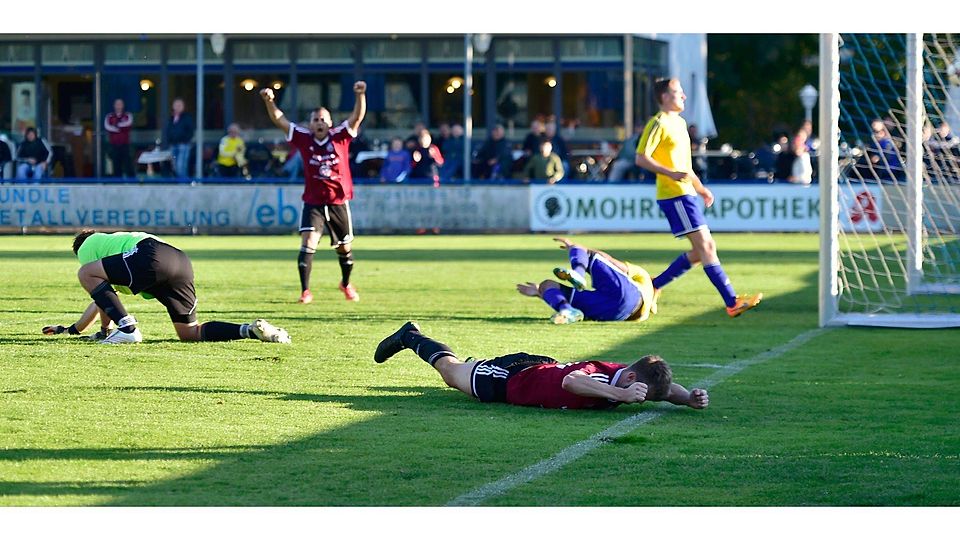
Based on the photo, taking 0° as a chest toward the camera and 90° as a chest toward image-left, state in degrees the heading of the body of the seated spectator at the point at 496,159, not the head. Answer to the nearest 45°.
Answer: approximately 0°

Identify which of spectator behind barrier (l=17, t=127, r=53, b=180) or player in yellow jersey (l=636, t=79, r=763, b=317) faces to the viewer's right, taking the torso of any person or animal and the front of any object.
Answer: the player in yellow jersey

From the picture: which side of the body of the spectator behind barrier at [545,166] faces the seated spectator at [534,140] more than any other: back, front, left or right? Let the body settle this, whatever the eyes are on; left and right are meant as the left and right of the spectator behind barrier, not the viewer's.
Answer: back

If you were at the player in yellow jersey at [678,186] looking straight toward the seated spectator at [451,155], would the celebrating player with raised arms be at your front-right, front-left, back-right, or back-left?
front-left

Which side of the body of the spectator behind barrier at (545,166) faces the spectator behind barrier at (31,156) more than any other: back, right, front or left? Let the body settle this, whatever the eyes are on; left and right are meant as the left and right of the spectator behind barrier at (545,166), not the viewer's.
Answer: right

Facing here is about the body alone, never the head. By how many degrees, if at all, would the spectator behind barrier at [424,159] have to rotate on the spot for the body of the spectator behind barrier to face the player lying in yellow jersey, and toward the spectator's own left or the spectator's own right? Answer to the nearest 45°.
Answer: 0° — they already face them

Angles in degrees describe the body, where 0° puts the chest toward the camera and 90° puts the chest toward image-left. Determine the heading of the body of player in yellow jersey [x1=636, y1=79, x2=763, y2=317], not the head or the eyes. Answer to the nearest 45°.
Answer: approximately 270°

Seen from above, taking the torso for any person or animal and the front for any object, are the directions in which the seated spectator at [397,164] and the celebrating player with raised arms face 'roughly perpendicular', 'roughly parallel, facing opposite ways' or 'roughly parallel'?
roughly parallel

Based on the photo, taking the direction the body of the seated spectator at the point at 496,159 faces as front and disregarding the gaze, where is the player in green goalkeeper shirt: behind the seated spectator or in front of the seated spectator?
in front

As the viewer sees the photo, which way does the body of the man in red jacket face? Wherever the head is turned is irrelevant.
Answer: toward the camera

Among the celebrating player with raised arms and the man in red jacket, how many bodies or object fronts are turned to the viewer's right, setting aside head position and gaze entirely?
0

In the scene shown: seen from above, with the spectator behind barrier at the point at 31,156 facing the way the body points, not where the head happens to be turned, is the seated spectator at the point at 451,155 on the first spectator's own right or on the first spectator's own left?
on the first spectator's own left

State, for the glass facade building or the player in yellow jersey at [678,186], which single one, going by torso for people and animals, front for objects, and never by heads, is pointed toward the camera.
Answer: the glass facade building

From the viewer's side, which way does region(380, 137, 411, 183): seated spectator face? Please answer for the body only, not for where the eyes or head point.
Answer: toward the camera

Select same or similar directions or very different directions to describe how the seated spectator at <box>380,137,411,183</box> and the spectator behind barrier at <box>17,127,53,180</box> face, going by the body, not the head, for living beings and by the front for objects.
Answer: same or similar directions

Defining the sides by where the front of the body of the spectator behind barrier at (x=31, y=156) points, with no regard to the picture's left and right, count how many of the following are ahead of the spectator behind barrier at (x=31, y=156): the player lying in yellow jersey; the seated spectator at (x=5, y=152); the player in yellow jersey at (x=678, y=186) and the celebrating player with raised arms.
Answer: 3

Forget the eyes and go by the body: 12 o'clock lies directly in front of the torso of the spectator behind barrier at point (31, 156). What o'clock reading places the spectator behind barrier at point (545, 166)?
the spectator behind barrier at point (545, 166) is roughly at 10 o'clock from the spectator behind barrier at point (31, 156).

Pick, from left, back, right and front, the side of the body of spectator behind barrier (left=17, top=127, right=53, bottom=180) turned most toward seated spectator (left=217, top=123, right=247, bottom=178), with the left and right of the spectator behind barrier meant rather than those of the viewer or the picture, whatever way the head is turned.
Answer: left
